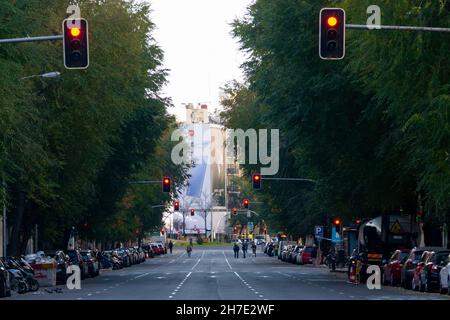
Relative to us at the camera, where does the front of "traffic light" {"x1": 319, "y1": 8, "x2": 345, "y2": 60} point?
facing the viewer

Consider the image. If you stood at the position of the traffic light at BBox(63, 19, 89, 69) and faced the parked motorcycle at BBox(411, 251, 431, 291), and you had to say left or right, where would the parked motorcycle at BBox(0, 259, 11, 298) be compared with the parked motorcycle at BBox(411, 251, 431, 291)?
left

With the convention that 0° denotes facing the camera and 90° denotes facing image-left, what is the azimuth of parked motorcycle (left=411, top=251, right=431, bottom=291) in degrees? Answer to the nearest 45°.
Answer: approximately 225°

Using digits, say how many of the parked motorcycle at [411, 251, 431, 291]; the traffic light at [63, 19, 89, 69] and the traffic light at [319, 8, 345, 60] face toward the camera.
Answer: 2

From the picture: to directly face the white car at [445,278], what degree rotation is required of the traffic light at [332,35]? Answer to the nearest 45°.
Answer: approximately 180°

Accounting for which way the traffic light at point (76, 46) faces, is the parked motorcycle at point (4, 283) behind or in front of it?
behind

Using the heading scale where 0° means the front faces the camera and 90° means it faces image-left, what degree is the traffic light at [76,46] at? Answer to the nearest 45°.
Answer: approximately 0°

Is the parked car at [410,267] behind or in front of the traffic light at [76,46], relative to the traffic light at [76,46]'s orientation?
behind

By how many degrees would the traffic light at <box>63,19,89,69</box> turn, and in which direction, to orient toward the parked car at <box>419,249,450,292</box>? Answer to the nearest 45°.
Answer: approximately 135° to its left

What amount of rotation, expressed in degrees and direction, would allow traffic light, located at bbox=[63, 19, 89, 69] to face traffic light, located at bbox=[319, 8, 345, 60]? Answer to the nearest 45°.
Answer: approximately 90° to its left

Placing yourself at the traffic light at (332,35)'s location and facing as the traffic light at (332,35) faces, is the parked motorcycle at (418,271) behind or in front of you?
behind
